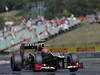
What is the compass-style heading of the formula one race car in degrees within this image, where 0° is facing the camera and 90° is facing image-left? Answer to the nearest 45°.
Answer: approximately 315°
